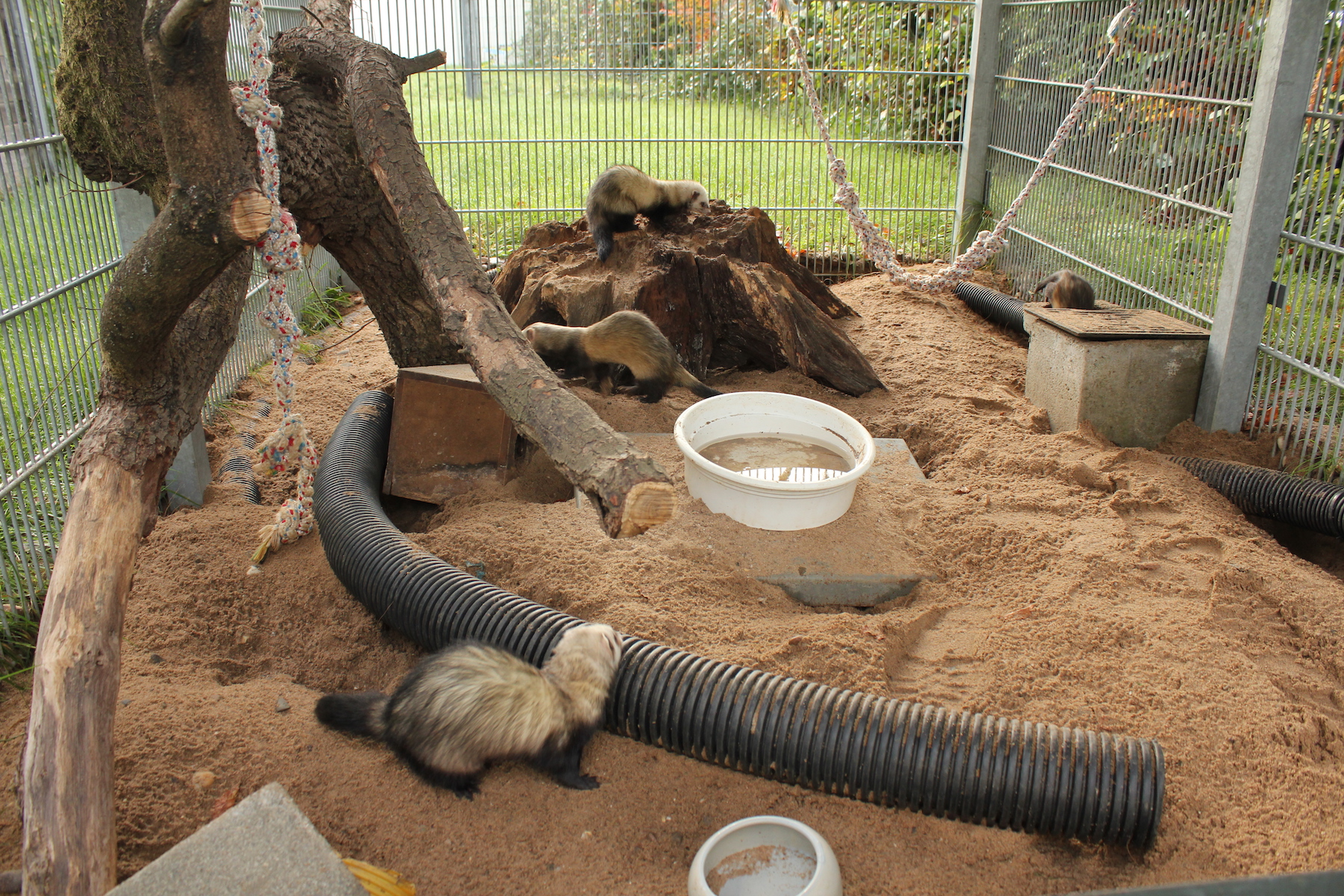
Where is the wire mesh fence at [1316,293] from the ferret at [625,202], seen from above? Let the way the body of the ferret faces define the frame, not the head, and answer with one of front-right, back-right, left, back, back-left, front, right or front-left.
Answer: front-right

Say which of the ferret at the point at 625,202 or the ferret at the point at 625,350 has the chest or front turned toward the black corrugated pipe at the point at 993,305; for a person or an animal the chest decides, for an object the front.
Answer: the ferret at the point at 625,202

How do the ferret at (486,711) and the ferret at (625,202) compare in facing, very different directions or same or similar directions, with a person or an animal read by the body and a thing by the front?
same or similar directions

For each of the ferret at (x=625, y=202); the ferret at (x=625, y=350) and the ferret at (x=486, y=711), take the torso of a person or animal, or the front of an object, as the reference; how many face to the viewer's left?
1

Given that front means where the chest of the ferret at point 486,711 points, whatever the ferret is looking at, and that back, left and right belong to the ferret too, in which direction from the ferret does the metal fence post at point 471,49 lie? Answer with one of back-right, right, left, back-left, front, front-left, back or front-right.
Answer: left

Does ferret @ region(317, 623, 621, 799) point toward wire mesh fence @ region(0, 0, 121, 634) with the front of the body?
no

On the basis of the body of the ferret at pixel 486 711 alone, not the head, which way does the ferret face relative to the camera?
to the viewer's right

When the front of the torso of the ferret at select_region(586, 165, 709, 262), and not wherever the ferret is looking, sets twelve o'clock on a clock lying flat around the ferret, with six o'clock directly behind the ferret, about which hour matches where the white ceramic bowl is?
The white ceramic bowl is roughly at 3 o'clock from the ferret.

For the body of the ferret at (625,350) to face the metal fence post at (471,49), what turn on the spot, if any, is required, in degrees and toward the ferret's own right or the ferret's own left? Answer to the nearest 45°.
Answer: approximately 90° to the ferret's own right

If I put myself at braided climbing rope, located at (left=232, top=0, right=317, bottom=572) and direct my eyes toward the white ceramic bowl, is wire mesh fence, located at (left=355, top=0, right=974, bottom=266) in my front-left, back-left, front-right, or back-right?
back-left

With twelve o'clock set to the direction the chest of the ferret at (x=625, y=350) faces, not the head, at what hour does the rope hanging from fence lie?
The rope hanging from fence is roughly at 6 o'clock from the ferret.

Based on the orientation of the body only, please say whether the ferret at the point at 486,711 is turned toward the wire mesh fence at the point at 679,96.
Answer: no

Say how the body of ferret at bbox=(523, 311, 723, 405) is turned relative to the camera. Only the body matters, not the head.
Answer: to the viewer's left

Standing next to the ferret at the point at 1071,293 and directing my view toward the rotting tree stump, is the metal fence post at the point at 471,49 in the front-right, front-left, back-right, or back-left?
front-right

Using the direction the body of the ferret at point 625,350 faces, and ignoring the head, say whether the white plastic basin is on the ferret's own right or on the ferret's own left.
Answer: on the ferret's own left

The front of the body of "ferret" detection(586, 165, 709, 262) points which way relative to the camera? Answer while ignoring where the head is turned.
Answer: to the viewer's right

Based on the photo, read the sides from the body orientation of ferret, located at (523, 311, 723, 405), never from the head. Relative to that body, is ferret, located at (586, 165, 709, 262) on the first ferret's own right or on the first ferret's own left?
on the first ferret's own right

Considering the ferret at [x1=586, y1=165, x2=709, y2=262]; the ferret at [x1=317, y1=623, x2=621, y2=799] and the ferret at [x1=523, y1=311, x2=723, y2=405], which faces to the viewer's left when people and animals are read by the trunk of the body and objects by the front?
the ferret at [x1=523, y1=311, x2=723, y2=405]

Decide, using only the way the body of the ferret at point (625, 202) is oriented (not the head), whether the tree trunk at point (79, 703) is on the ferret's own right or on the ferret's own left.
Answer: on the ferret's own right

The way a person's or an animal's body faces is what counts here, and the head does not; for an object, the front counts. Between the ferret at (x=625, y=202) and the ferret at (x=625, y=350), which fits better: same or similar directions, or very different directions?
very different directions

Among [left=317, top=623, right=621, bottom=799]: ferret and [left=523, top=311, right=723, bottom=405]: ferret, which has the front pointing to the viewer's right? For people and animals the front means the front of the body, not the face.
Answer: [left=317, top=623, right=621, bottom=799]: ferret
